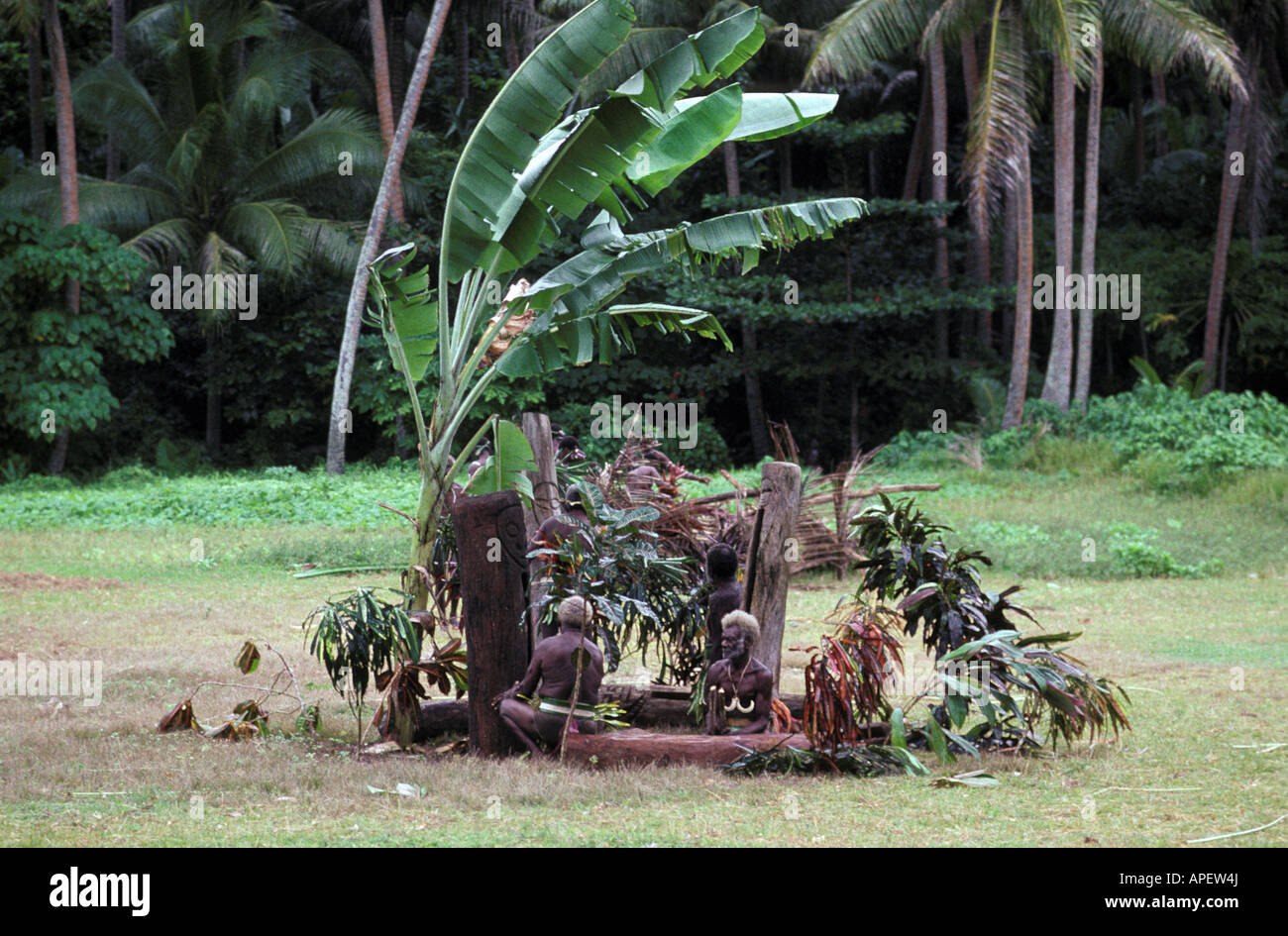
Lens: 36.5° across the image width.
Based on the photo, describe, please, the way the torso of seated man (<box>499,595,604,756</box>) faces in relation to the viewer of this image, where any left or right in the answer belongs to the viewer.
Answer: facing away from the viewer and to the left of the viewer

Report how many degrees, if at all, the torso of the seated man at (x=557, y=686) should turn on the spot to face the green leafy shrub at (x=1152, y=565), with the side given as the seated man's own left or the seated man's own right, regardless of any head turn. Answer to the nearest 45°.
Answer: approximately 90° to the seated man's own right

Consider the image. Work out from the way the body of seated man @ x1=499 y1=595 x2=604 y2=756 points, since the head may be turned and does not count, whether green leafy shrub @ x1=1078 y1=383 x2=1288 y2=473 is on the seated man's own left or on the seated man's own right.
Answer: on the seated man's own right

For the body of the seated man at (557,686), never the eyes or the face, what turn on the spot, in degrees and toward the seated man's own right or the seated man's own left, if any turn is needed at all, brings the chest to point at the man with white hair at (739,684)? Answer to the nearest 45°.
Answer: approximately 135° to the seated man's own right
